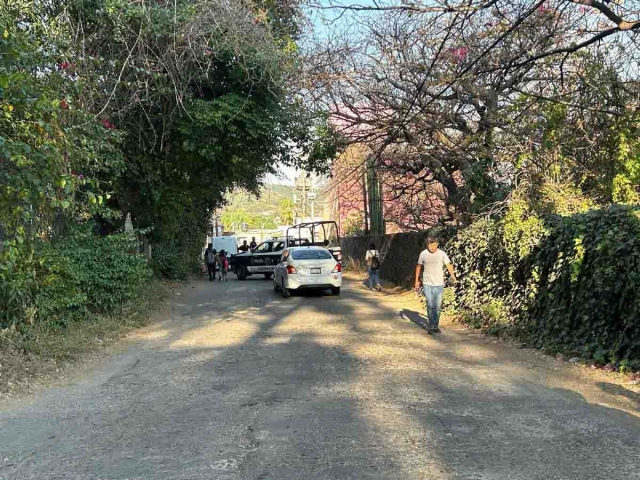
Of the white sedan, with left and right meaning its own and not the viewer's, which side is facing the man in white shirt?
back

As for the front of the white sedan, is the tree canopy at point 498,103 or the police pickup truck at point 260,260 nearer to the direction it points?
the police pickup truck

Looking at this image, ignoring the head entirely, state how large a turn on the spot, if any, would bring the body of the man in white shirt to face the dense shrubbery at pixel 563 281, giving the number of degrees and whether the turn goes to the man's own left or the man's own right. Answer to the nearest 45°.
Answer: approximately 45° to the man's own left

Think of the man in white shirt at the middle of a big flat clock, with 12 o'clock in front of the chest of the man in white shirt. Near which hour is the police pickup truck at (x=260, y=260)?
The police pickup truck is roughly at 5 o'clock from the man in white shirt.

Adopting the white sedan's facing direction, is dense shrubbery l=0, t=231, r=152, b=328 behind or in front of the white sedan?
behind

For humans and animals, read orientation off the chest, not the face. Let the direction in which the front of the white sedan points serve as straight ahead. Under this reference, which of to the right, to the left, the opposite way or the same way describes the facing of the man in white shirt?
the opposite way

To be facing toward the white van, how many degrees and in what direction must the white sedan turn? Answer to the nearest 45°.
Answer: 0° — it already faces it

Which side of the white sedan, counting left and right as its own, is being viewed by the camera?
back

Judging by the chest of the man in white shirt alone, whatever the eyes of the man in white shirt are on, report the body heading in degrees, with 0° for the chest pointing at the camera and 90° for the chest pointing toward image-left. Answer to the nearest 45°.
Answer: approximately 0°

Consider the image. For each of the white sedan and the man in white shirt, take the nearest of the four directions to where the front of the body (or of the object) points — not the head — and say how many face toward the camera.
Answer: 1
